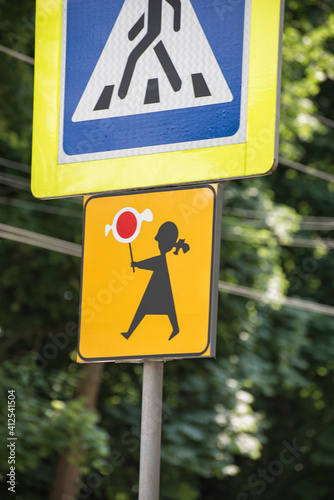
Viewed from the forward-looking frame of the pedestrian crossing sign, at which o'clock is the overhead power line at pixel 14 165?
The overhead power line is roughly at 4 o'clock from the pedestrian crossing sign.

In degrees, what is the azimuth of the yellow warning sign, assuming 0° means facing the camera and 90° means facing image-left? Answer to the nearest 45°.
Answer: approximately 45°

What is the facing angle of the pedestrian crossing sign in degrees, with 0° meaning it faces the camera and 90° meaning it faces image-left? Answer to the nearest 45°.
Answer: approximately 45°

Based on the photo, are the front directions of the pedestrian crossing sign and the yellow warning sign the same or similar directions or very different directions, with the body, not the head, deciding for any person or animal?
same or similar directions

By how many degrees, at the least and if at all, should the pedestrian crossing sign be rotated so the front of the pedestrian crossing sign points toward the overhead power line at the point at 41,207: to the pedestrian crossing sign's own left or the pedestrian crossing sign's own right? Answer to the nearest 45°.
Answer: approximately 135° to the pedestrian crossing sign's own right

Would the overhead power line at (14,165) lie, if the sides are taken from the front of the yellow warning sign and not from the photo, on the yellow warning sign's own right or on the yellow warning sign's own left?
on the yellow warning sign's own right

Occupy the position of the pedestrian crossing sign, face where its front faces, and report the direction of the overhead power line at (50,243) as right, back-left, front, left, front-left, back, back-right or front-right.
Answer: back-right

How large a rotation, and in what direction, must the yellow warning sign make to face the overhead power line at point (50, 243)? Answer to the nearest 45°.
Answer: approximately 135° to its right

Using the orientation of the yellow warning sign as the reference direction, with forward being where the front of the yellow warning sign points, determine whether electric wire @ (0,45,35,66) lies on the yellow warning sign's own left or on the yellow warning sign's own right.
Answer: on the yellow warning sign's own right

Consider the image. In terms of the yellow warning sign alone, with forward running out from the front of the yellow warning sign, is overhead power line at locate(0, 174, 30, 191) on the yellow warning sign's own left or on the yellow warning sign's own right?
on the yellow warning sign's own right

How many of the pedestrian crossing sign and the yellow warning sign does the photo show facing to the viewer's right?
0
